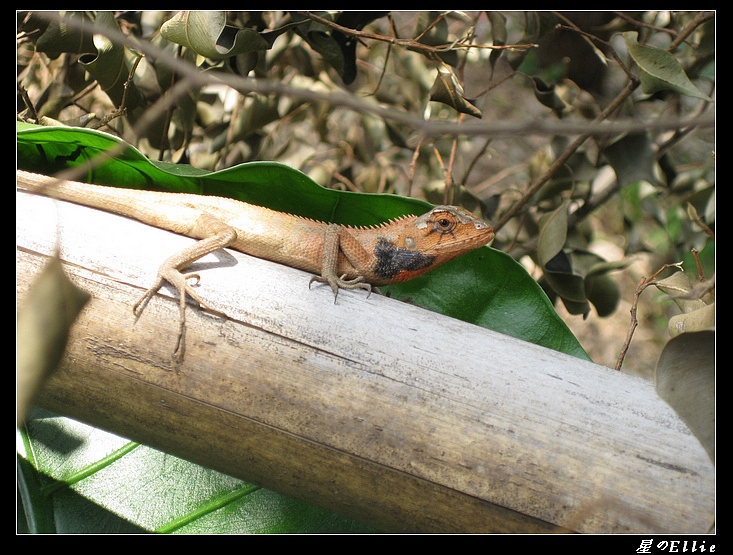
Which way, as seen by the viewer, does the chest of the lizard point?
to the viewer's right

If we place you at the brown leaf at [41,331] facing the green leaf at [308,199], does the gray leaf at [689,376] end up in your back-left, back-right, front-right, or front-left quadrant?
front-right

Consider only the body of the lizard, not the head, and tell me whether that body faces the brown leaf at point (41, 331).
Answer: no

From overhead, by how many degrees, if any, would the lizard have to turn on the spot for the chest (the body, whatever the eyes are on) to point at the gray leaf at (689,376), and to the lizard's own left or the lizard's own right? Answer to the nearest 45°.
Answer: approximately 45° to the lizard's own right
